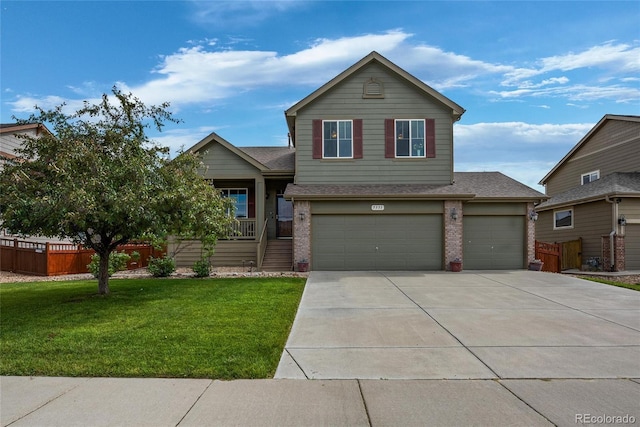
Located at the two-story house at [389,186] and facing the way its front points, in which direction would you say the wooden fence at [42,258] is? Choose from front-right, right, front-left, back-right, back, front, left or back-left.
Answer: right

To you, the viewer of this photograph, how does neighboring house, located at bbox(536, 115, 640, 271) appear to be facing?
facing the viewer and to the right of the viewer

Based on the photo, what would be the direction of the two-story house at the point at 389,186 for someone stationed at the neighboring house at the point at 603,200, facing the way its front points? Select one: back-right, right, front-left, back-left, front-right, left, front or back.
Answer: right

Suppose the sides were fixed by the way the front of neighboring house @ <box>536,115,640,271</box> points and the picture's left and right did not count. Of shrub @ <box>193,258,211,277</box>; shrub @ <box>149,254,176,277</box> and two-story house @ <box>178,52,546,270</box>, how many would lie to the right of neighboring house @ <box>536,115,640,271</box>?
3

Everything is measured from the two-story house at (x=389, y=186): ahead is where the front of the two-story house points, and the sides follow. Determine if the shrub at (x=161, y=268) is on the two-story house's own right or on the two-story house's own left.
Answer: on the two-story house's own right

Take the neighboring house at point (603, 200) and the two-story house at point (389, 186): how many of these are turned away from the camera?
0

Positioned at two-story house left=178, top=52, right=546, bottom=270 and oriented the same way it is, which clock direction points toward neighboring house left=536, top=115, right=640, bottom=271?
The neighboring house is roughly at 8 o'clock from the two-story house.

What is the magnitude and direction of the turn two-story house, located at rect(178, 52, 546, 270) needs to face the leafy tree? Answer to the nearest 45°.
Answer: approximately 45° to its right

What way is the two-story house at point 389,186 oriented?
toward the camera

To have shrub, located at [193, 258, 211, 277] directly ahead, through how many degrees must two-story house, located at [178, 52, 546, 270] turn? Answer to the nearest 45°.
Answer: approximately 45° to its right

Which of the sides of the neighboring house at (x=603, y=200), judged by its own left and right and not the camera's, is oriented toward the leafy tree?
right
